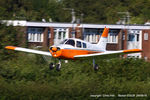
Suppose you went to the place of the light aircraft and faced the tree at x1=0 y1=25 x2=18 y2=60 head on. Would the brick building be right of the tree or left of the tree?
right

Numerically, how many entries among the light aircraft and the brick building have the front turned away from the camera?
0

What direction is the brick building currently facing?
toward the camera

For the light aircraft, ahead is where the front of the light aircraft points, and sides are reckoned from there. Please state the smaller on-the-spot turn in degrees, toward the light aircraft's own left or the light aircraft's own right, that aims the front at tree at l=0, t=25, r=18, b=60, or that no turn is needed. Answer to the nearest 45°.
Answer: approximately 90° to the light aircraft's own right

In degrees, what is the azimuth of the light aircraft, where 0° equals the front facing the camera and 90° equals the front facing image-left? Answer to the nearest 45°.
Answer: approximately 45°

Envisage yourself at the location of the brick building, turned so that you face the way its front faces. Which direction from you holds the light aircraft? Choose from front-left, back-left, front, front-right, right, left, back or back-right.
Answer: front

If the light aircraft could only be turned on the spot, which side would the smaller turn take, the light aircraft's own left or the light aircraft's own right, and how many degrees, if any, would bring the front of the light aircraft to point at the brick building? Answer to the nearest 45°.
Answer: approximately 135° to the light aircraft's own right
